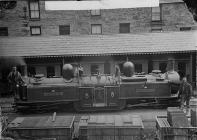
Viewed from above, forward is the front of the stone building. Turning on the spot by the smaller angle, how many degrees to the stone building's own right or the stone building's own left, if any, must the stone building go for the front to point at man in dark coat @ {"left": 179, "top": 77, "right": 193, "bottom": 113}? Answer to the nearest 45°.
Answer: approximately 45° to the stone building's own left

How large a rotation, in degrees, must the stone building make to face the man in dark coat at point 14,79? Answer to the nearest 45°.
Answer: approximately 90° to its right

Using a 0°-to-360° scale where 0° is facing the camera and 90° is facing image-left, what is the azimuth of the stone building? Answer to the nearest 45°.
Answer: approximately 0°
